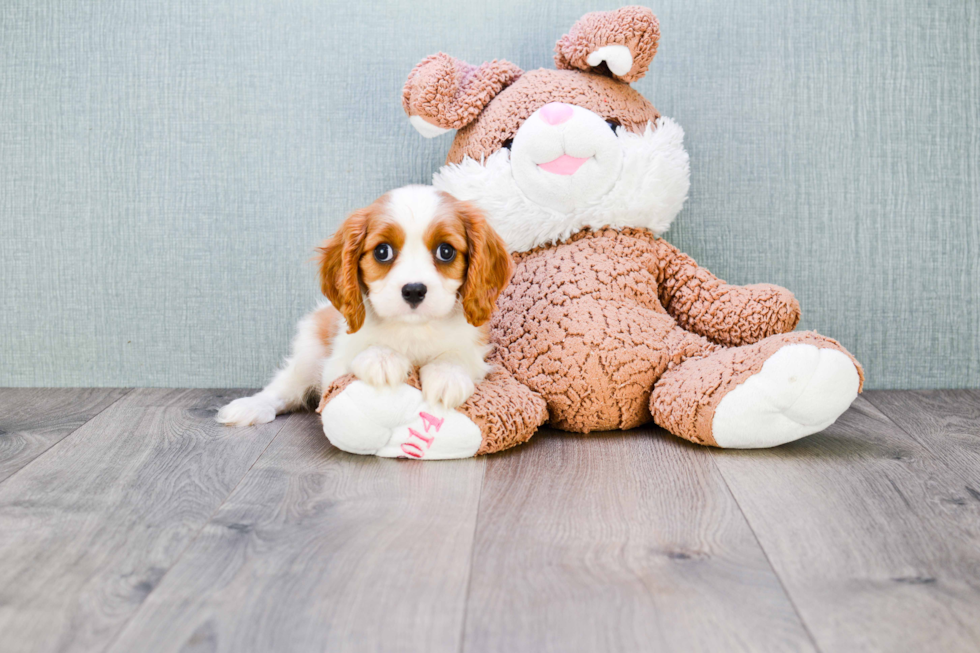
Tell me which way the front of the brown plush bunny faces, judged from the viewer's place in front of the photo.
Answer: facing the viewer
